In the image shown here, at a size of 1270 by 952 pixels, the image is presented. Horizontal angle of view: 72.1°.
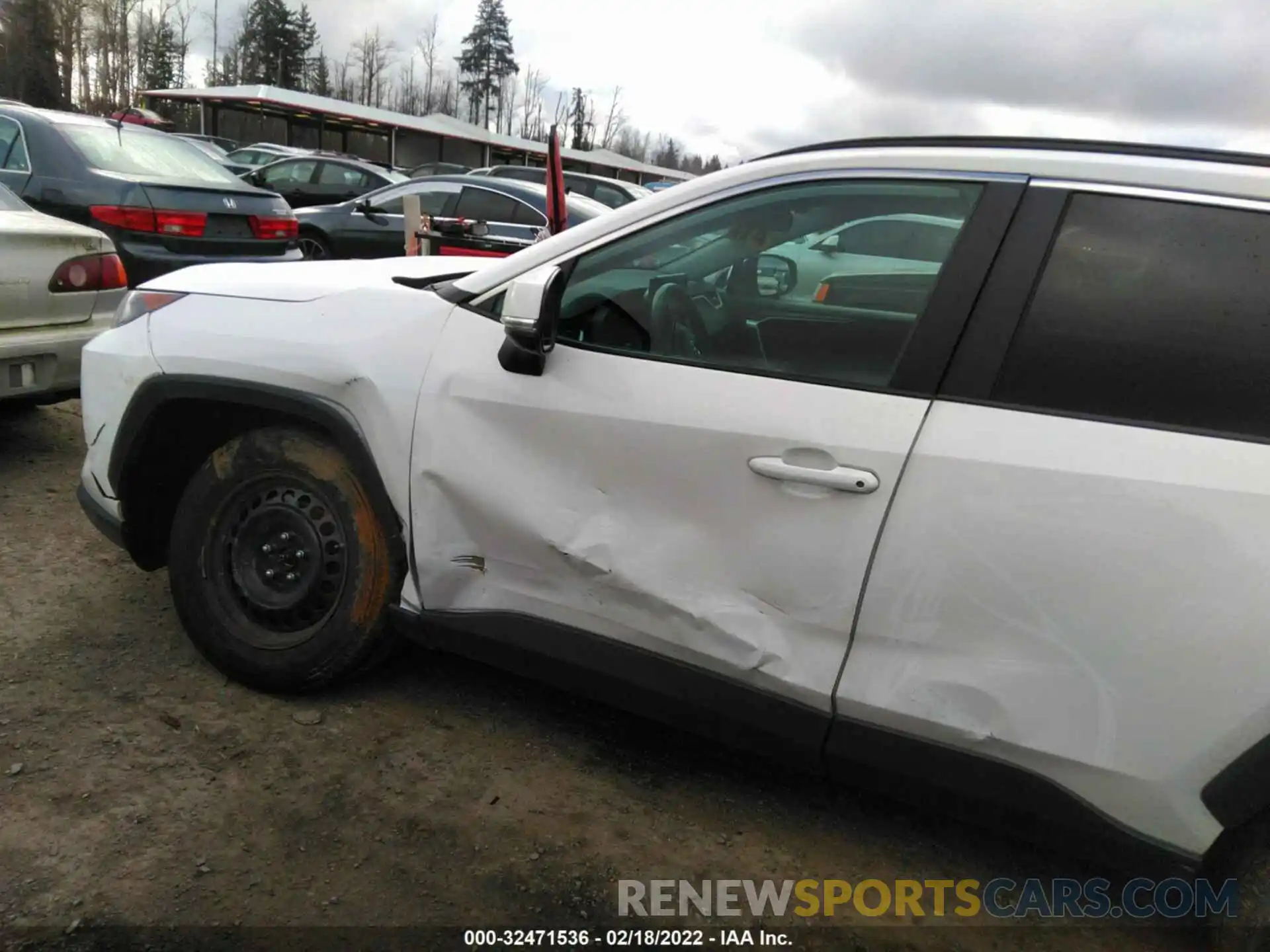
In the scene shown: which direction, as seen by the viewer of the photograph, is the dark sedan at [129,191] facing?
facing away from the viewer and to the left of the viewer

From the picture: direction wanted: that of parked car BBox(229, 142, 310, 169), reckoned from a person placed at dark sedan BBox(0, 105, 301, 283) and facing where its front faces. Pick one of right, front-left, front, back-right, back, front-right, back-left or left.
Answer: front-right

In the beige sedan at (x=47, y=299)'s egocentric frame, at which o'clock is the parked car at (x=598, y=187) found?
The parked car is roughly at 3 o'clock from the beige sedan.

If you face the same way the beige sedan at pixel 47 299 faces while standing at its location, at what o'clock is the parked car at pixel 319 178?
The parked car is roughly at 2 o'clock from the beige sedan.

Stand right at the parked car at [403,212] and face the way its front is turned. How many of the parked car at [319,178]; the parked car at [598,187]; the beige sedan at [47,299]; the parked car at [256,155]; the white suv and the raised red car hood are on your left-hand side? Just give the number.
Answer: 3

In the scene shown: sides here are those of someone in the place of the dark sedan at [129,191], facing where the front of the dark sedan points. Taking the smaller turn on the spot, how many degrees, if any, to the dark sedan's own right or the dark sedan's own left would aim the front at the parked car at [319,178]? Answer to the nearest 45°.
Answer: approximately 45° to the dark sedan's own right
